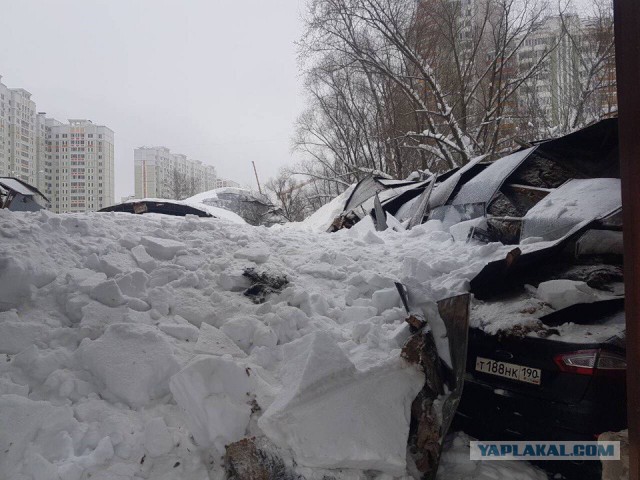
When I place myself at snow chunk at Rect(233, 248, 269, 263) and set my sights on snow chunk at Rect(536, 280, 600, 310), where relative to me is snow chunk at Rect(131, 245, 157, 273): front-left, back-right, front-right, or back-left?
back-right

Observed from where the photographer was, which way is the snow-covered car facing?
facing away from the viewer and to the right of the viewer

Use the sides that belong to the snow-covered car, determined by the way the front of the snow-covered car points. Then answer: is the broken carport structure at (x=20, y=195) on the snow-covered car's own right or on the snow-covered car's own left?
on the snow-covered car's own left

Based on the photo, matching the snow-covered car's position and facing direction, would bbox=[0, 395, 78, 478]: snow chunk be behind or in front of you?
behind

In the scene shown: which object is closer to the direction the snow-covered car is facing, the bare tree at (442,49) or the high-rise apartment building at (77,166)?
the bare tree

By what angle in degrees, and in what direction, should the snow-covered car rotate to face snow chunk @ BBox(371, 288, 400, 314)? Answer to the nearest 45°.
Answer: approximately 90° to its left

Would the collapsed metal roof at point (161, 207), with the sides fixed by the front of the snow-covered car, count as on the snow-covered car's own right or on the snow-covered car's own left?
on the snow-covered car's own left

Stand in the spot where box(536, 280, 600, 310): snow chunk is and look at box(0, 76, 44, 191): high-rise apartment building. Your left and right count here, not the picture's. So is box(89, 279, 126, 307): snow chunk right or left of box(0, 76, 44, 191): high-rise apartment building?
left

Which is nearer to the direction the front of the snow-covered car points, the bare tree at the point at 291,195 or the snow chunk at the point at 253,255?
the bare tree

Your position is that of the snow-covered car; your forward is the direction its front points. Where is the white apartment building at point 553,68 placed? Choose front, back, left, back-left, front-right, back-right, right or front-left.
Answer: front-left
